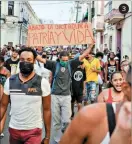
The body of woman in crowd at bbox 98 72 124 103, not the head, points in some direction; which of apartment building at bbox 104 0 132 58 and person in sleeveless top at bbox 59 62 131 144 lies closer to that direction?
the person in sleeveless top

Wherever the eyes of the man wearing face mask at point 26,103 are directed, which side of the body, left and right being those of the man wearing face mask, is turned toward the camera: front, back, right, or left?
front

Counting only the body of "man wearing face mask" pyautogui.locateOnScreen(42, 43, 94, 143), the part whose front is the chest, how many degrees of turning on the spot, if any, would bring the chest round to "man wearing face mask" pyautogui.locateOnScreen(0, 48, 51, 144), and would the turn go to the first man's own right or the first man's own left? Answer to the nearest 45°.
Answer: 0° — they already face them

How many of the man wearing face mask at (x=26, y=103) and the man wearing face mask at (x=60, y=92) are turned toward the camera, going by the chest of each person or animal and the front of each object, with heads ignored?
2

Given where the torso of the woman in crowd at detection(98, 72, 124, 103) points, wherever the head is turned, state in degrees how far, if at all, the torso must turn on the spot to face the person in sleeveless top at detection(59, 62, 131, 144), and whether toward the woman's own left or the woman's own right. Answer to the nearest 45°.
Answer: approximately 45° to the woman's own right

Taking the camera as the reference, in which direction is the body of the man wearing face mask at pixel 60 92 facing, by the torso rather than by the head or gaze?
toward the camera

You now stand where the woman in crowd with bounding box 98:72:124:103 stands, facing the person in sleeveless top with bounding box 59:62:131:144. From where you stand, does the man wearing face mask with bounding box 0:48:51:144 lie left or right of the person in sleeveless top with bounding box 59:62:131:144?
right
